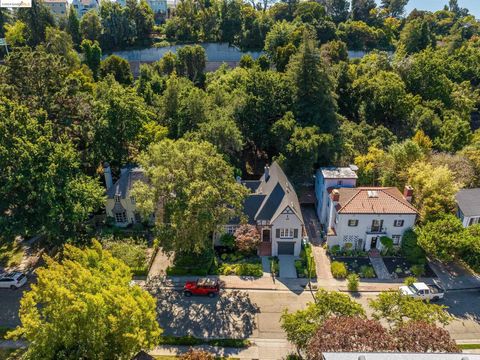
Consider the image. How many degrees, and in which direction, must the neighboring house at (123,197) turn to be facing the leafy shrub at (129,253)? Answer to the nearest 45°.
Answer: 0° — it already faces it

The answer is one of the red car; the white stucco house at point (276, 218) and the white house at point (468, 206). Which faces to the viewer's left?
the red car

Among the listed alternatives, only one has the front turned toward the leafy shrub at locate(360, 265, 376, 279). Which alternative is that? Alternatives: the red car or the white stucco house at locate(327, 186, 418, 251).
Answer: the white stucco house

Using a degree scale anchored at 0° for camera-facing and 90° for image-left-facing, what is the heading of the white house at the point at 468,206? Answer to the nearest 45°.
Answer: approximately 0°

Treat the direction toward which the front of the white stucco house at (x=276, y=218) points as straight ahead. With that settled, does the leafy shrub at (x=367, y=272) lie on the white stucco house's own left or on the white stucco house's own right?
on the white stucco house's own left

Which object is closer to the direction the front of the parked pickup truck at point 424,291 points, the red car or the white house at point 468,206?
the red car

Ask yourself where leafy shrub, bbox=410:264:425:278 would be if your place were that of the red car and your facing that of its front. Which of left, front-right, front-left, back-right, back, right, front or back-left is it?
back

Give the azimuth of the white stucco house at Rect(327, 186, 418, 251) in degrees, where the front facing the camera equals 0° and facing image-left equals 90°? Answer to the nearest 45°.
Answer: approximately 0°

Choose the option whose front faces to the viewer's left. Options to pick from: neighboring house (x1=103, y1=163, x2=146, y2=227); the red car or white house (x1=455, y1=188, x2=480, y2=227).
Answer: the red car

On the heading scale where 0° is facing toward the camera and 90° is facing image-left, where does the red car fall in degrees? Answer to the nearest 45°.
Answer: approximately 90°

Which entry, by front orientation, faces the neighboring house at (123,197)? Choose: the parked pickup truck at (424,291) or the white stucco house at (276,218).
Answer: the parked pickup truck

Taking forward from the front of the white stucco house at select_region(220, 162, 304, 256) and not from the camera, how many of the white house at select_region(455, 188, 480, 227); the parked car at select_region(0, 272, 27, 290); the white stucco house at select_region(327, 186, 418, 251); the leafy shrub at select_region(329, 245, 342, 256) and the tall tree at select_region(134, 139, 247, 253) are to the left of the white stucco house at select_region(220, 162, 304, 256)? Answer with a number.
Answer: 3

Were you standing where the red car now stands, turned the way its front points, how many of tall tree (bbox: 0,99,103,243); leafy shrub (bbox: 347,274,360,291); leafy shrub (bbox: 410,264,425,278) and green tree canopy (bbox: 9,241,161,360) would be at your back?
2

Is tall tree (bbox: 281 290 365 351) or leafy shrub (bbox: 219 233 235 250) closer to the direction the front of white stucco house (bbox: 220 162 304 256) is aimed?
the tall tree

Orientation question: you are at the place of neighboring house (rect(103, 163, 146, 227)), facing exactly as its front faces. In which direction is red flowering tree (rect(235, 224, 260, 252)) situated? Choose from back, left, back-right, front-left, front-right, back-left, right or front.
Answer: front-left
